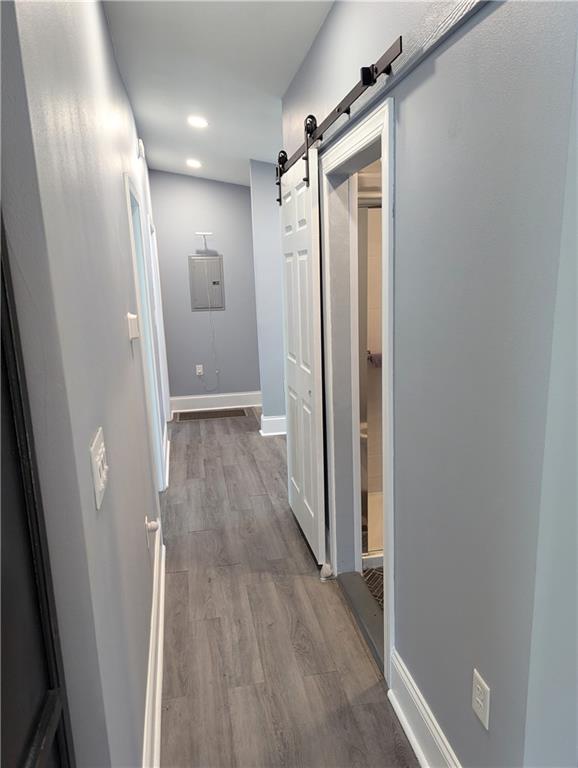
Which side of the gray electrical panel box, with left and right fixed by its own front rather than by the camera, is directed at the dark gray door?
front

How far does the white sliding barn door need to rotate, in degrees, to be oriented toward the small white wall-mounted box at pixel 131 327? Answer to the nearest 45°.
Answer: approximately 45° to its left

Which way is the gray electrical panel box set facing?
toward the camera

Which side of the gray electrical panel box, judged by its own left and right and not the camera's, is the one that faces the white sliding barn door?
front

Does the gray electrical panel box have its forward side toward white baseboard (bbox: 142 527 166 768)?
yes

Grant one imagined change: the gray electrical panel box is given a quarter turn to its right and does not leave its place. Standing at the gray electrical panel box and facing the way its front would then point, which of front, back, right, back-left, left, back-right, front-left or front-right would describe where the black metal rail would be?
left

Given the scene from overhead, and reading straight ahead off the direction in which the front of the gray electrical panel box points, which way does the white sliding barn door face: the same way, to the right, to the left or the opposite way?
to the right

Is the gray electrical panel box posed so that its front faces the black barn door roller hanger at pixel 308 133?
yes

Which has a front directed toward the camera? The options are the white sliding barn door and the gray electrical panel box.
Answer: the gray electrical panel box

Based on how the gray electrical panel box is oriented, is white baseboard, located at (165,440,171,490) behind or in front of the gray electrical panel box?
in front

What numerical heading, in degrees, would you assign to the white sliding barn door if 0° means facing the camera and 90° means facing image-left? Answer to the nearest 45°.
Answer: approximately 90°

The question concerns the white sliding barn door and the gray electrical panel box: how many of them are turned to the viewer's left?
1

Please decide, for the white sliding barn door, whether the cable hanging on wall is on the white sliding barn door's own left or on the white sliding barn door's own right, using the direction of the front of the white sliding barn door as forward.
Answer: on the white sliding barn door's own right
